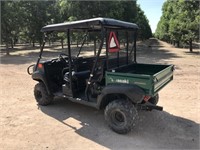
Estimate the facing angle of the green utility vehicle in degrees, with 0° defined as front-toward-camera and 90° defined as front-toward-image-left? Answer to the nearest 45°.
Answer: approximately 135°
